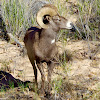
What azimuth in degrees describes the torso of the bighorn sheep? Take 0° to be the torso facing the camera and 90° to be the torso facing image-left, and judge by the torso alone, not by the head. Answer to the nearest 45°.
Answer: approximately 315°
